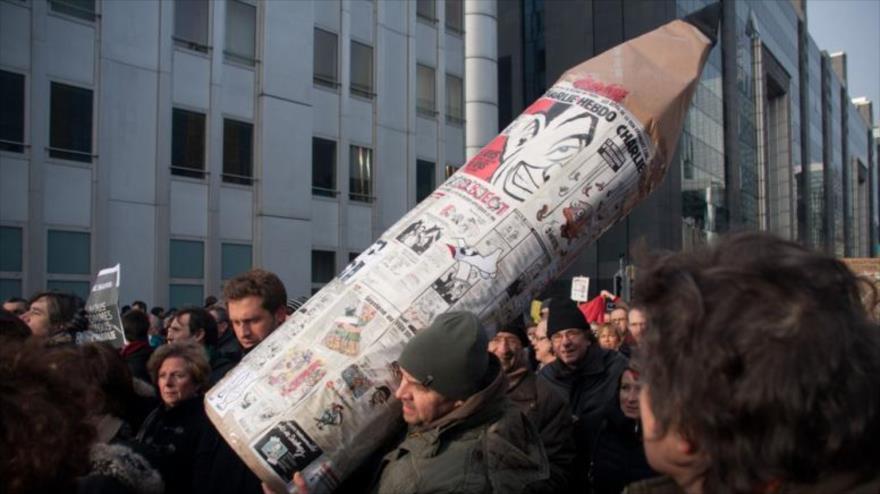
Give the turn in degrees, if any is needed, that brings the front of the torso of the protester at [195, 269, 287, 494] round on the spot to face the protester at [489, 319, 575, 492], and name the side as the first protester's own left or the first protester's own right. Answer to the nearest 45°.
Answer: approximately 135° to the first protester's own left

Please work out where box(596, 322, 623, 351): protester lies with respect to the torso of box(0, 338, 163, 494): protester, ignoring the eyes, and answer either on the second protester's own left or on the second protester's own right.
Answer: on the second protester's own right

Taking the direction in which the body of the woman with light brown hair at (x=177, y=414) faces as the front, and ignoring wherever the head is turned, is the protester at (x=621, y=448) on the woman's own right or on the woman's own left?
on the woman's own left

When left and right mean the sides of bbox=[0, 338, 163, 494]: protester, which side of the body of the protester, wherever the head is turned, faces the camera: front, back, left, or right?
back

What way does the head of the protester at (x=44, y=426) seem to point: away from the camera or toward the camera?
away from the camera

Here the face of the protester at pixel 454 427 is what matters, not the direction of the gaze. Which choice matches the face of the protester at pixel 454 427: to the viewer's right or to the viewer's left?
to the viewer's left

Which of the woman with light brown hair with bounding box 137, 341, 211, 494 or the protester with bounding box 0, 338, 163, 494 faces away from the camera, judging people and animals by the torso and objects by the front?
the protester
